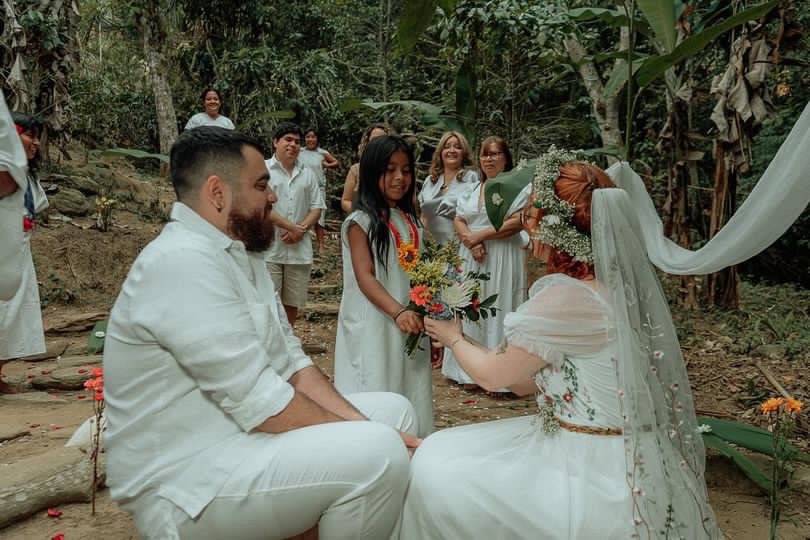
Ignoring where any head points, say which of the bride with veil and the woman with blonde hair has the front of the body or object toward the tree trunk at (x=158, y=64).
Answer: the bride with veil

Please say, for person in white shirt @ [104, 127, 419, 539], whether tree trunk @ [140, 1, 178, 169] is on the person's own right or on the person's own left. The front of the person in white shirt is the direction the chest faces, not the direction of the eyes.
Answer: on the person's own left

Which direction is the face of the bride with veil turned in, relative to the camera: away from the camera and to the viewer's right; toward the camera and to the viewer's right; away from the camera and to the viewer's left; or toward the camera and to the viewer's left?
away from the camera and to the viewer's left

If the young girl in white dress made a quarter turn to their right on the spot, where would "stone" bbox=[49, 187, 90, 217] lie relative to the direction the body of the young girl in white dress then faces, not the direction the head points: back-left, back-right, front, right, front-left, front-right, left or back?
right

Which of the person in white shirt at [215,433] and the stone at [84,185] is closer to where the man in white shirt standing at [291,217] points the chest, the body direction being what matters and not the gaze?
the person in white shirt

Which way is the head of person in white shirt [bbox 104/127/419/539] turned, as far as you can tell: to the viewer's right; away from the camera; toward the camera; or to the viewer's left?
to the viewer's right

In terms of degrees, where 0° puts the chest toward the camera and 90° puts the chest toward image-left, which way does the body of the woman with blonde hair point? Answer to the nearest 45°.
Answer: approximately 0°

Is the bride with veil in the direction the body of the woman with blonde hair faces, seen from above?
yes

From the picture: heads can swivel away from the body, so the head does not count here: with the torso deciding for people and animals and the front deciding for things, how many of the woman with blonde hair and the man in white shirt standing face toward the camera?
2

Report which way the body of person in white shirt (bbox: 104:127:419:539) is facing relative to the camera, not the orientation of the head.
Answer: to the viewer's right

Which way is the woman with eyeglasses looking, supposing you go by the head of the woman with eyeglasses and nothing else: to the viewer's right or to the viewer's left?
to the viewer's left

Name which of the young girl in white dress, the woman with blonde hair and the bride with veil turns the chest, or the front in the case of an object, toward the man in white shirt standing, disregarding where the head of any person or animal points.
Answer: the bride with veil

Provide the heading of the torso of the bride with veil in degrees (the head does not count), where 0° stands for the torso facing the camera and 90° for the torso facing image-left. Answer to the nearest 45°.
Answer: approximately 135°

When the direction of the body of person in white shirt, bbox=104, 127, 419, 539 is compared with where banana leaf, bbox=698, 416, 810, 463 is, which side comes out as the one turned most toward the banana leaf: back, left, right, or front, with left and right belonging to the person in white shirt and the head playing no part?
front

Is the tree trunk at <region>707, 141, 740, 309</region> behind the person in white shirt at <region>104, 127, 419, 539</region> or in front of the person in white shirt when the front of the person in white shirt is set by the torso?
in front

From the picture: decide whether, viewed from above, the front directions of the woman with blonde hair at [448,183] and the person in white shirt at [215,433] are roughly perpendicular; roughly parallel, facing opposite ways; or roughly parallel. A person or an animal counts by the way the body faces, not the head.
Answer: roughly perpendicular
